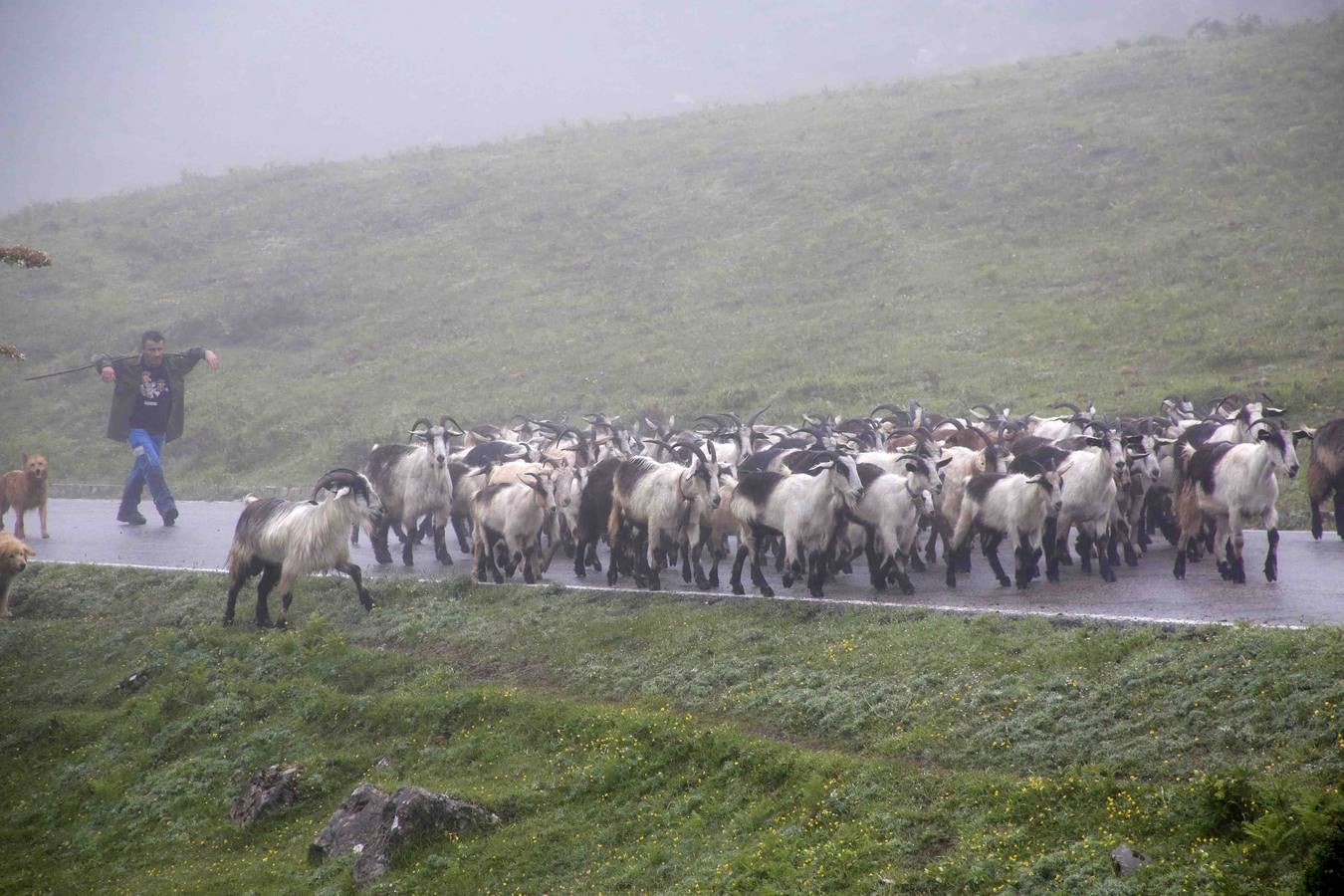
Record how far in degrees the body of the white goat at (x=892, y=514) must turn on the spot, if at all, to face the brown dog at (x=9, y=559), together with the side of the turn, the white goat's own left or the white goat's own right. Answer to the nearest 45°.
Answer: approximately 135° to the white goat's own right

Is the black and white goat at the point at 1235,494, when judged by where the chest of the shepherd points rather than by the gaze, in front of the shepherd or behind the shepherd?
in front

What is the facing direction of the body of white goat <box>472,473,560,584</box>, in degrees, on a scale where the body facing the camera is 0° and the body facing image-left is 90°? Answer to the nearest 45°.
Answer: approximately 315°

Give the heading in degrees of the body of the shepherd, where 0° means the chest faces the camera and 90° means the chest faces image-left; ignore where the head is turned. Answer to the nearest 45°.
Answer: approximately 0°

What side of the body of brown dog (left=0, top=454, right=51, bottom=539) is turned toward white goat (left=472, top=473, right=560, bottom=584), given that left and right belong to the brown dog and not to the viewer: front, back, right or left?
front

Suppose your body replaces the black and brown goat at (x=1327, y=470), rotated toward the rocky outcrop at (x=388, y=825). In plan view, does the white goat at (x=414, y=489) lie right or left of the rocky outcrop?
right

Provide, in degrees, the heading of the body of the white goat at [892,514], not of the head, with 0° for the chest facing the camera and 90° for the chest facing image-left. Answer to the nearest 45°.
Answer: approximately 315°

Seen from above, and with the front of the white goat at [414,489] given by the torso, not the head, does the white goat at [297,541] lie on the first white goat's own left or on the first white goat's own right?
on the first white goat's own right

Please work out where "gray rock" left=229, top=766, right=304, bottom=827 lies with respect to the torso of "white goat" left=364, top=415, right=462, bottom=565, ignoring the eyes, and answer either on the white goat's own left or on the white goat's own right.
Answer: on the white goat's own right

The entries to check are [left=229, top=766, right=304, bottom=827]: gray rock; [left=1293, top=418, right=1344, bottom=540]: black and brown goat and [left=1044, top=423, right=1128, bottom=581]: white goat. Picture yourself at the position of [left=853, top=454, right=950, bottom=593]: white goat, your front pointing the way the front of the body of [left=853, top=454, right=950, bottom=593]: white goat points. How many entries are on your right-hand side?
1
